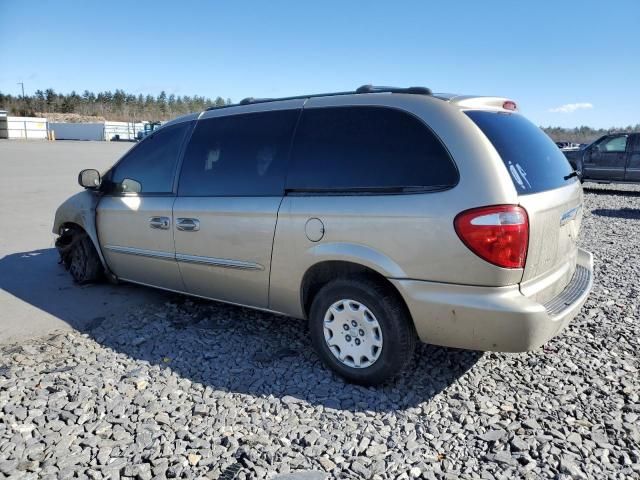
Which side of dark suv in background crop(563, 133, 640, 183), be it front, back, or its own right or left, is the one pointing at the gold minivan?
left

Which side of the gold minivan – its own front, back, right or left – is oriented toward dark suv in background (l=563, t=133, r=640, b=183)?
right

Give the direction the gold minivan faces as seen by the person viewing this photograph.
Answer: facing away from the viewer and to the left of the viewer

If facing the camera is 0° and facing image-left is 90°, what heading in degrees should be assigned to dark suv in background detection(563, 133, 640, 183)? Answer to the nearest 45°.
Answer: approximately 90°
